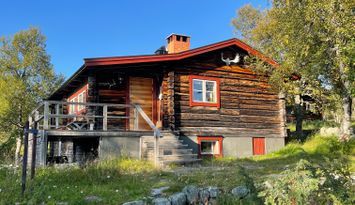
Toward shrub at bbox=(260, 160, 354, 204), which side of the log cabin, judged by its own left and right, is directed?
front

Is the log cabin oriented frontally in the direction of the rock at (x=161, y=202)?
yes

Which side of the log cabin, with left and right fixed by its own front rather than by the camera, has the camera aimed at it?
front

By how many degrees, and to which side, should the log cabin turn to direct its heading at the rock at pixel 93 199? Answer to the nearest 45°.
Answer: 0° — it already faces it

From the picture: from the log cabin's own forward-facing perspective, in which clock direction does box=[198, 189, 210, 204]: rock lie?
The rock is roughly at 12 o'clock from the log cabin.

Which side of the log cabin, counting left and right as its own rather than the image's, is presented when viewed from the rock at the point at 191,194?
front

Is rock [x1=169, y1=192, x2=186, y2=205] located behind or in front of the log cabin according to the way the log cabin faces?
in front

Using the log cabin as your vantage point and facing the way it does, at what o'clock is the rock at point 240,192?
The rock is roughly at 12 o'clock from the log cabin.

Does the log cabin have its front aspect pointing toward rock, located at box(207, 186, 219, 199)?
yes

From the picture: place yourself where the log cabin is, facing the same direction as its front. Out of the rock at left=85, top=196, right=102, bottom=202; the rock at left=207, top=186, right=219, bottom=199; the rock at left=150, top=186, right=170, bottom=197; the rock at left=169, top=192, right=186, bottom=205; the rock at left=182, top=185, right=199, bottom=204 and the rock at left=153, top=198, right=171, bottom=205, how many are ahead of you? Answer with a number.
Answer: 6
